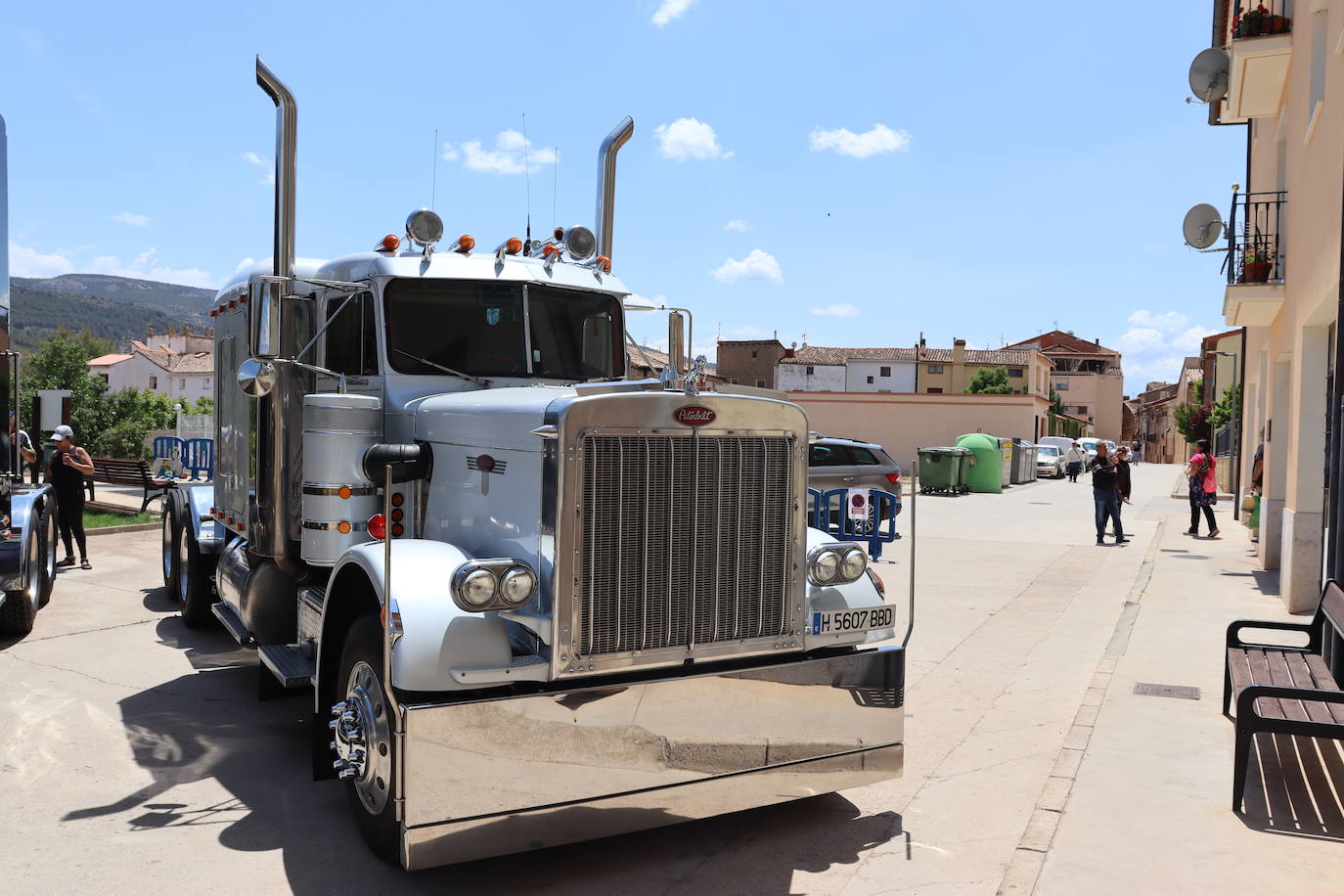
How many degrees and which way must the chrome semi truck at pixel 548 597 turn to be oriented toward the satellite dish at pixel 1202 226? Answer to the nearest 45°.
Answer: approximately 90° to its left

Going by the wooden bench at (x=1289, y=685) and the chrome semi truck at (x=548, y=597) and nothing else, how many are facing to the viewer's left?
1

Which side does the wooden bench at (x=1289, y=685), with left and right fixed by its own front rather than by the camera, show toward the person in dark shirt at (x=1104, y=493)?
right

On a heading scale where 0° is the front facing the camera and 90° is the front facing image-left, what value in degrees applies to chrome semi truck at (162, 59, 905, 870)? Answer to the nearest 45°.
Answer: approximately 315°

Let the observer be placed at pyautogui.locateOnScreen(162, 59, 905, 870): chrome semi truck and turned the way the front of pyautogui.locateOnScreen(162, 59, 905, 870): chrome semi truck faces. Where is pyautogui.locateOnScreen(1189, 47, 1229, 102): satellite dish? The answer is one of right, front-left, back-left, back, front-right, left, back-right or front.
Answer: left

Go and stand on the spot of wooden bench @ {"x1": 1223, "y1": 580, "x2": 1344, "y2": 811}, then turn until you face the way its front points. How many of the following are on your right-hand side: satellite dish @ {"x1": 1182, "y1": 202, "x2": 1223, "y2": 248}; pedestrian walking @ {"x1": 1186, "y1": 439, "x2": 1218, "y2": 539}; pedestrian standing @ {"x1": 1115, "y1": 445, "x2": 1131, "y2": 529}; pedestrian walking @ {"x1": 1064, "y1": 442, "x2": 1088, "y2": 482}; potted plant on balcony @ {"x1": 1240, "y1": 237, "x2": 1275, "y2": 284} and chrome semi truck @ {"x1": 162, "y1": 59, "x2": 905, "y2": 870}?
5

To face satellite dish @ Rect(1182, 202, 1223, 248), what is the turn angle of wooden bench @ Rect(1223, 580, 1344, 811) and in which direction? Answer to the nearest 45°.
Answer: approximately 90° to its right

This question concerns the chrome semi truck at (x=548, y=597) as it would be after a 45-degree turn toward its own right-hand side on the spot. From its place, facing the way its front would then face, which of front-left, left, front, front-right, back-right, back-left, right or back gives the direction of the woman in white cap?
back-right

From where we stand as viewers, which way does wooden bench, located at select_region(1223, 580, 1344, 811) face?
facing to the left of the viewer

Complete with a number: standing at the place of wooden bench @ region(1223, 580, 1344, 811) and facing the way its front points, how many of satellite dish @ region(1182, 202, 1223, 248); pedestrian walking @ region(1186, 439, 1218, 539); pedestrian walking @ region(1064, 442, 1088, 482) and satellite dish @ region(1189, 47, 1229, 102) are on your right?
4

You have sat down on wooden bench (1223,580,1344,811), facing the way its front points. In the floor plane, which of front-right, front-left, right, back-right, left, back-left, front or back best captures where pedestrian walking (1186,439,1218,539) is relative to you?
right

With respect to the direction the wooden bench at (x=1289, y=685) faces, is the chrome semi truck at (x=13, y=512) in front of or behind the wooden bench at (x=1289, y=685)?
in front
